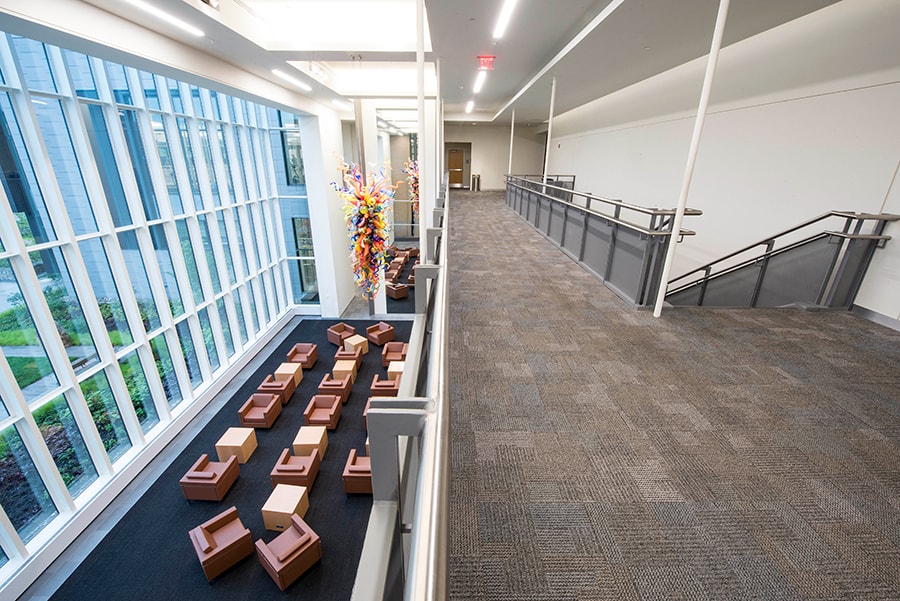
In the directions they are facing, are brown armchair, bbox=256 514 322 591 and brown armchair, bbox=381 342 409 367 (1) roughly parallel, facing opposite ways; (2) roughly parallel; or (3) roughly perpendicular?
roughly perpendicular

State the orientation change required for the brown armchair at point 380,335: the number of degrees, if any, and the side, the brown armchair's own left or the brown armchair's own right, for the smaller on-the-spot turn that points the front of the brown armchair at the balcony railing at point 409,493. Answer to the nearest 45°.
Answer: approximately 45° to the brown armchair's own left

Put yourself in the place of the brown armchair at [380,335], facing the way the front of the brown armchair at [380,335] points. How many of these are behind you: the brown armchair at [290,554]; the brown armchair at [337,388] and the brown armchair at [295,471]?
0

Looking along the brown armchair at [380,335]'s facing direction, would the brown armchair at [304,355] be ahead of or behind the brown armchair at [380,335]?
ahead
